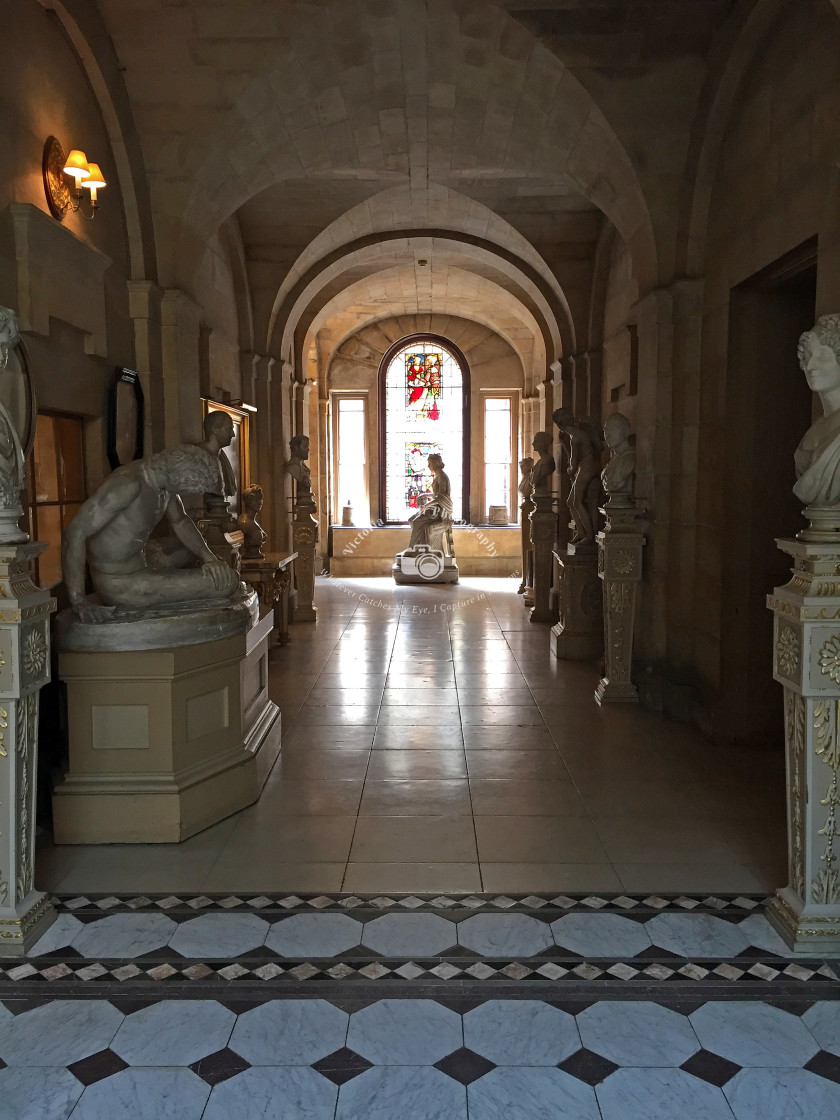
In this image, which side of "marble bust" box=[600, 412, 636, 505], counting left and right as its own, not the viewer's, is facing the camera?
left

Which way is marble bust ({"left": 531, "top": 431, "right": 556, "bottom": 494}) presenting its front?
to the viewer's left

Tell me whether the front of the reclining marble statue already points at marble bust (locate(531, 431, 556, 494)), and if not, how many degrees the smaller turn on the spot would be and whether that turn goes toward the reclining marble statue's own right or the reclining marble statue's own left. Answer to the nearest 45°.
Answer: approximately 45° to the reclining marble statue's own left

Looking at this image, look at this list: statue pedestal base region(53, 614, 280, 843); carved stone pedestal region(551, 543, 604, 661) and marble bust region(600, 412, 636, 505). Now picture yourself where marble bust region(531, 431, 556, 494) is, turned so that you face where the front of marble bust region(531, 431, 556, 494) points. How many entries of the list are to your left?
3

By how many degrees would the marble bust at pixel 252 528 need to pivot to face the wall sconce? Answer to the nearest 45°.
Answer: approximately 90° to its right

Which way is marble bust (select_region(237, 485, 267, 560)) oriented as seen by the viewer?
to the viewer's right

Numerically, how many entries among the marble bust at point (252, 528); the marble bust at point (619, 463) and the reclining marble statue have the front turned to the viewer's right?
2

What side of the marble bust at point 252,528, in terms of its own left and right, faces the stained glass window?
left

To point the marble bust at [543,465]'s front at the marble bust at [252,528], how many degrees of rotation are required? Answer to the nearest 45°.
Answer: approximately 45° to its left

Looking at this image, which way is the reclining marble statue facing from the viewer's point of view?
to the viewer's right

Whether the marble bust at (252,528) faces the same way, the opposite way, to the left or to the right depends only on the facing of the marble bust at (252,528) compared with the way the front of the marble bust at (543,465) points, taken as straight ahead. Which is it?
the opposite way
